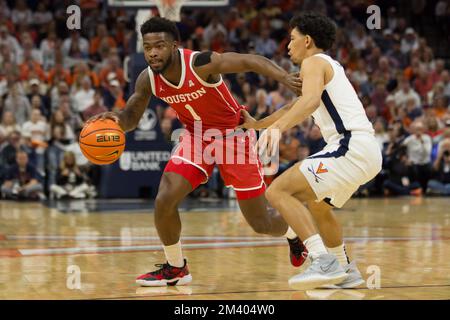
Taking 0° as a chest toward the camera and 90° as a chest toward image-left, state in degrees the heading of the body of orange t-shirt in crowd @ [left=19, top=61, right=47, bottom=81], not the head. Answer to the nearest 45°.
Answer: approximately 0°

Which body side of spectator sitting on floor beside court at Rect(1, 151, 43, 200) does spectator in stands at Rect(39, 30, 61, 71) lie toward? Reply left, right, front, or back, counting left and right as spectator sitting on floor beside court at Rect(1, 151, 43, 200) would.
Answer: back

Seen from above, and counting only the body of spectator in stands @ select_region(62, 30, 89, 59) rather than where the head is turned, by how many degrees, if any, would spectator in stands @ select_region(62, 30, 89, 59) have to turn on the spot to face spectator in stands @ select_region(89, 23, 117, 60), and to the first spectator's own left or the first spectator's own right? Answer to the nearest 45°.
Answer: approximately 90° to the first spectator's own left

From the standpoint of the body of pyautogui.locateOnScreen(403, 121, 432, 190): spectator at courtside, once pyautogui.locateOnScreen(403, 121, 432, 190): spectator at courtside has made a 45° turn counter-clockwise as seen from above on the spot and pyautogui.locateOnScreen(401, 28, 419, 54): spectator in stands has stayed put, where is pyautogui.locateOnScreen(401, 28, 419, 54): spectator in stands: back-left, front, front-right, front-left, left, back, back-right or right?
back-left

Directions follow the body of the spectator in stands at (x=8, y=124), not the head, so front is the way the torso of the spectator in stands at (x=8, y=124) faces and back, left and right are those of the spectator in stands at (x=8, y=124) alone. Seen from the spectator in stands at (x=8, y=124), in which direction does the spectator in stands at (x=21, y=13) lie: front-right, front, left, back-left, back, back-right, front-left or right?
back

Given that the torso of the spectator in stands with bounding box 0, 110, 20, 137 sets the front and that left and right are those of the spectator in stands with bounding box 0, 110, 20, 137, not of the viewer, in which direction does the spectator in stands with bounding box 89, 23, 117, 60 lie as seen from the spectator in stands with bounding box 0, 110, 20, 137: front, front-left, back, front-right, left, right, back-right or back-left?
back-left

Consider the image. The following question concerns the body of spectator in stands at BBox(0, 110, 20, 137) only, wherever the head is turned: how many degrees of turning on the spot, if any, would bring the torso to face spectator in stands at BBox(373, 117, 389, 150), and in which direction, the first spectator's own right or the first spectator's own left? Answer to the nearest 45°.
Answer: approximately 90° to the first spectator's own left
